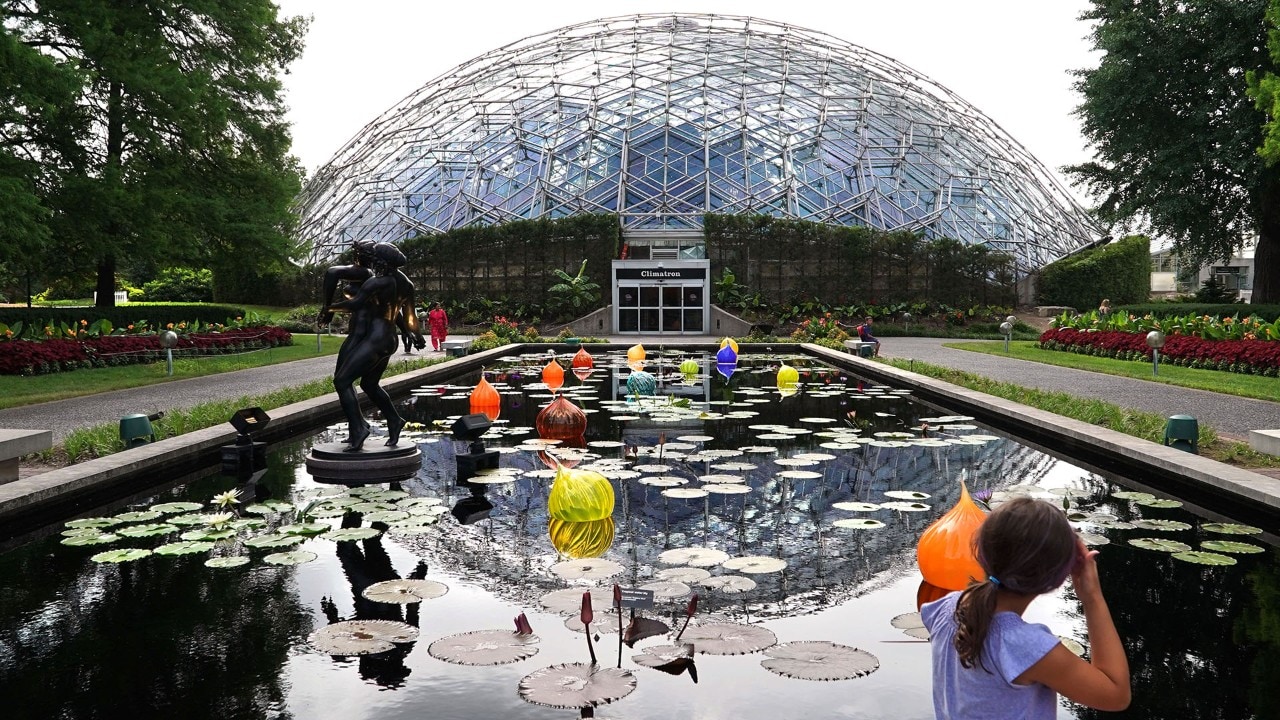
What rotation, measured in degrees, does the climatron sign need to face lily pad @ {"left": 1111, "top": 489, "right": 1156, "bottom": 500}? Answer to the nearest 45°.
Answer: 0° — it already faces it

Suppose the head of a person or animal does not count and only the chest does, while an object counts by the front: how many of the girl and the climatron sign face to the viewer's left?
0

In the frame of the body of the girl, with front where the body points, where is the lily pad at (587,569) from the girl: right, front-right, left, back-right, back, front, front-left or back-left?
left

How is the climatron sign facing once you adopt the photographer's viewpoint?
facing the viewer

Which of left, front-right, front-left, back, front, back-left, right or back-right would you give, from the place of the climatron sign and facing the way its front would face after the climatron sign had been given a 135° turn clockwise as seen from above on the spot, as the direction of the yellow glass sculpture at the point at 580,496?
back-left

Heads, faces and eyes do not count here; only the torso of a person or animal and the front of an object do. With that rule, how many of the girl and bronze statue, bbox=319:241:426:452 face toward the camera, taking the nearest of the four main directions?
0

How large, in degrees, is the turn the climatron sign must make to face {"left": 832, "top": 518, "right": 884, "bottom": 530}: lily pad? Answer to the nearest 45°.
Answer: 0° — it already faces it

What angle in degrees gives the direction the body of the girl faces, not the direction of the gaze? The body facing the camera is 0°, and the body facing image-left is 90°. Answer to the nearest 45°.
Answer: approximately 225°

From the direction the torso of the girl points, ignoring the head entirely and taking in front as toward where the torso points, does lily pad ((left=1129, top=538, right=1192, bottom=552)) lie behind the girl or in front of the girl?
in front

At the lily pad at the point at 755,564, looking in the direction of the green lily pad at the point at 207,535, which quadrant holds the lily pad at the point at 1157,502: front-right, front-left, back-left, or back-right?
back-right

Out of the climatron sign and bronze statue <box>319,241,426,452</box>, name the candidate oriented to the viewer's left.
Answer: the bronze statue

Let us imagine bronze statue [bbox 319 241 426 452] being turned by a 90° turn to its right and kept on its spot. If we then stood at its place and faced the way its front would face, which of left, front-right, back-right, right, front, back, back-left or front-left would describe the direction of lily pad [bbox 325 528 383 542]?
back

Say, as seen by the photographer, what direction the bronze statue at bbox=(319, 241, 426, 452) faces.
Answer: facing to the left of the viewer

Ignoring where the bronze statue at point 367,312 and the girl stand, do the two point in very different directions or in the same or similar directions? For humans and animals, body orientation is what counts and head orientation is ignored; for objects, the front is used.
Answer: very different directions
